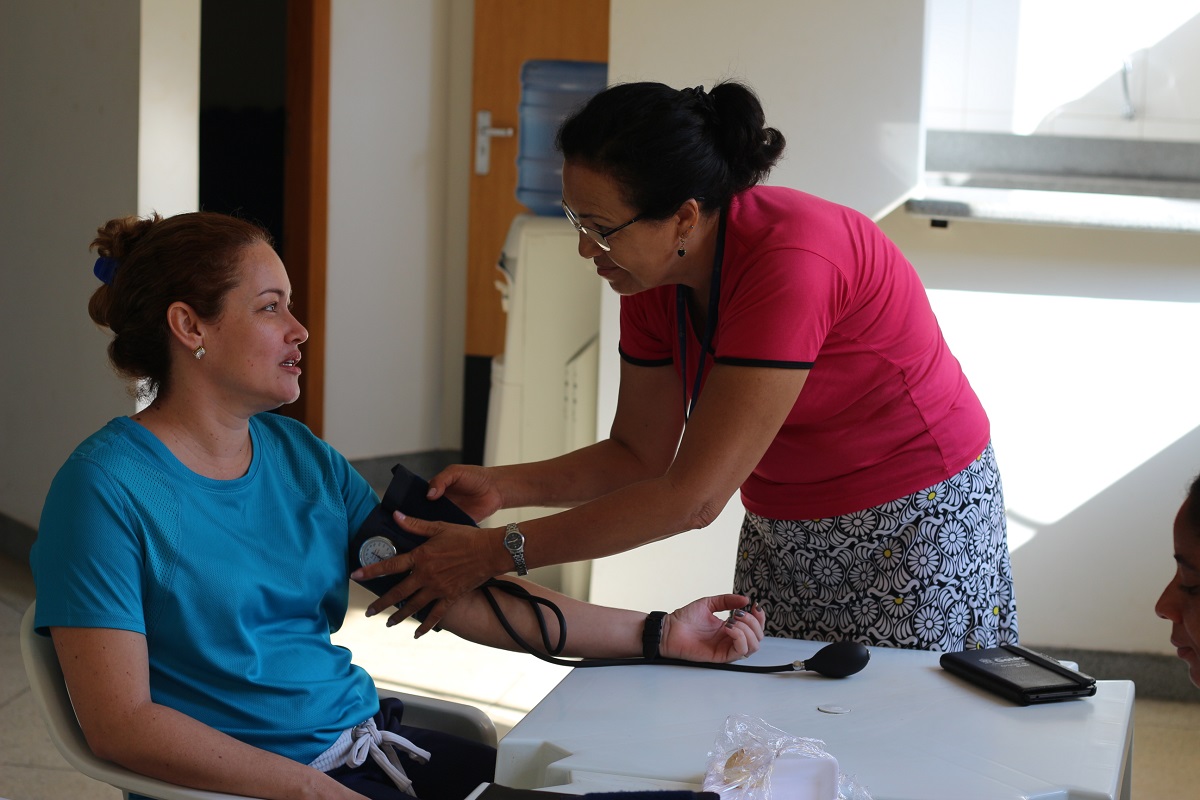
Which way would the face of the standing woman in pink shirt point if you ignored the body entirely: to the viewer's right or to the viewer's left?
to the viewer's left

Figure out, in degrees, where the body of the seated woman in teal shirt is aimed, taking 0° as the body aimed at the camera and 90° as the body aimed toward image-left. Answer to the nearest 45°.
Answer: approximately 315°

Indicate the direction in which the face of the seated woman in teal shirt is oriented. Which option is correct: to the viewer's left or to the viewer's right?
to the viewer's right
